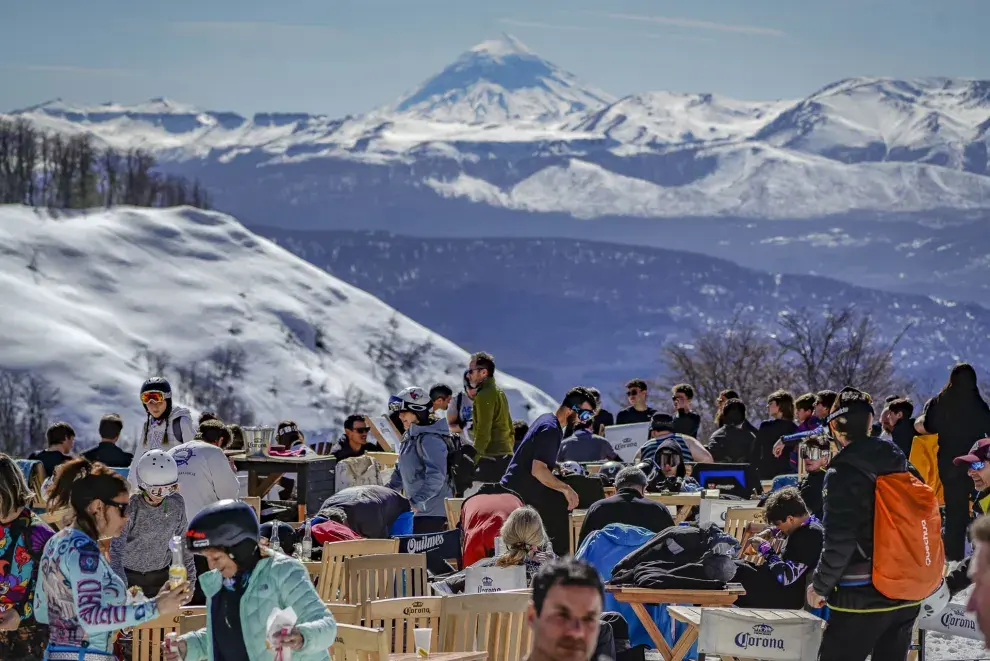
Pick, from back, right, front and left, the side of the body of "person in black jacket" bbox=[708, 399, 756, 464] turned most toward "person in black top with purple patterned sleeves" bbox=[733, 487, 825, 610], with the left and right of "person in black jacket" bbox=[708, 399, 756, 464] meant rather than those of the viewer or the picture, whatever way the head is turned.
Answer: back

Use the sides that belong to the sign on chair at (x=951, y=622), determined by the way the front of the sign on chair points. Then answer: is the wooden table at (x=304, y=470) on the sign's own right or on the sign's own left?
on the sign's own right

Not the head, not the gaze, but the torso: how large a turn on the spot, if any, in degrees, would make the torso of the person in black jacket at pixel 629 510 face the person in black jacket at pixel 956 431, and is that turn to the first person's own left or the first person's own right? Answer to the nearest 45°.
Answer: approximately 45° to the first person's own right

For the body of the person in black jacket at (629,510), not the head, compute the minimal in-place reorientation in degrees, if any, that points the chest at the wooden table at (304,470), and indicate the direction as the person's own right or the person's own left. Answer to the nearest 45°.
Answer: approximately 45° to the person's own left
